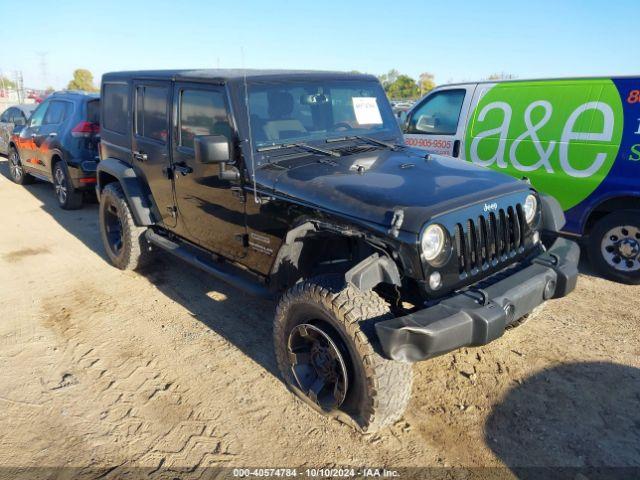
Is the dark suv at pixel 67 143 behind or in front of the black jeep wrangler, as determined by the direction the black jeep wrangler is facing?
behind

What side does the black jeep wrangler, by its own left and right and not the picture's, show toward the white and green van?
left

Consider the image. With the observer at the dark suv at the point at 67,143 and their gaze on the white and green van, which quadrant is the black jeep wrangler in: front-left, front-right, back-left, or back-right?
front-right

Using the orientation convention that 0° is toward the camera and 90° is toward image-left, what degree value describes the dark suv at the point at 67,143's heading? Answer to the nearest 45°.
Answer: approximately 135°

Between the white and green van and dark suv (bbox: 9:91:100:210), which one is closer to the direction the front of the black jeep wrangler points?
the white and green van

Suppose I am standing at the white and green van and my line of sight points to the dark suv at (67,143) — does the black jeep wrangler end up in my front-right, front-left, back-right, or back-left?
front-left

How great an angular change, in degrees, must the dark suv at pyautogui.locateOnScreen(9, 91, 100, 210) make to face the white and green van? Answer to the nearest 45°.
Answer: approximately 180°

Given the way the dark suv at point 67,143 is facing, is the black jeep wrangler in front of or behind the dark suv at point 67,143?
behind
